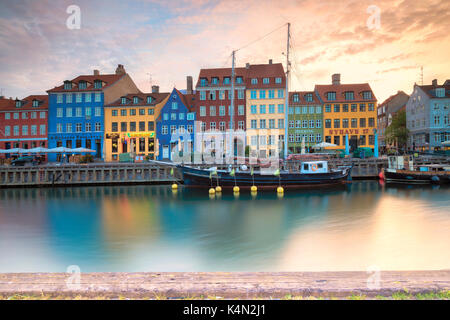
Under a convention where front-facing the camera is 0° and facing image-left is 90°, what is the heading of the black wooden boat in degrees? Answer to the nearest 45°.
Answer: approximately 90°

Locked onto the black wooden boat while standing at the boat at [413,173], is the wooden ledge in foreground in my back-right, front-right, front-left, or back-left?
front-left

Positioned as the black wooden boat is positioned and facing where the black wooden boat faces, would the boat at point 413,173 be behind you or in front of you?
behind

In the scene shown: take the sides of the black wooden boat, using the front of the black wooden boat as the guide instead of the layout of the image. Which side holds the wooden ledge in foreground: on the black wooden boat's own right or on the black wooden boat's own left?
on the black wooden boat's own left

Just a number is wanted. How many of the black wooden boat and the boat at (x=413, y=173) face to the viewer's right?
1
